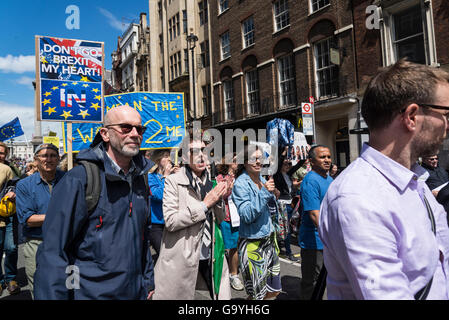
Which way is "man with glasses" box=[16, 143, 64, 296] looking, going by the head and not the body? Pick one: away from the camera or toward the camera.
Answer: toward the camera

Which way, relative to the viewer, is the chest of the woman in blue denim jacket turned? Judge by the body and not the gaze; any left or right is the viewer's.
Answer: facing the viewer and to the right of the viewer

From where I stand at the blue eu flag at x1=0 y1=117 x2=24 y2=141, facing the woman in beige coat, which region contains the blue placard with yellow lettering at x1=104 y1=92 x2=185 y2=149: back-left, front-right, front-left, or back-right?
front-left

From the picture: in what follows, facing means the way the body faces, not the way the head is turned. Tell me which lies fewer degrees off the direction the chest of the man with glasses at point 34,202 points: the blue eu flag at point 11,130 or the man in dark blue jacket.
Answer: the man in dark blue jacket

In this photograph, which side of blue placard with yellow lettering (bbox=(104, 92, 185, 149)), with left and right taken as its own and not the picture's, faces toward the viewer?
front

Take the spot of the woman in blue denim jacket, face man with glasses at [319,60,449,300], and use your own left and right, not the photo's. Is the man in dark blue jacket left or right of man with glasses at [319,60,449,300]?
right

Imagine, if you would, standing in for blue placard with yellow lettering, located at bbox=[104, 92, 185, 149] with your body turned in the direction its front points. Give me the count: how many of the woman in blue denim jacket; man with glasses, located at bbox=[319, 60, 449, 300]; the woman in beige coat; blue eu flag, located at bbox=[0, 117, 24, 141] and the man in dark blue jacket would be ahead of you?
4

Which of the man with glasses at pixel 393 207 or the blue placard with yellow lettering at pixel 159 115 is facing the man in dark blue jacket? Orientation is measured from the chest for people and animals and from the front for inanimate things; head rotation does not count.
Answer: the blue placard with yellow lettering

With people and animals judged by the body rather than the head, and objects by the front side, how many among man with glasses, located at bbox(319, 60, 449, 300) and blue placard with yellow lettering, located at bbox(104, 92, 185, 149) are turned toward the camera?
1

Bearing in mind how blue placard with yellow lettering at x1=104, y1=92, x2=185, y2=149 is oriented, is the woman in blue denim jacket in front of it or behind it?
in front

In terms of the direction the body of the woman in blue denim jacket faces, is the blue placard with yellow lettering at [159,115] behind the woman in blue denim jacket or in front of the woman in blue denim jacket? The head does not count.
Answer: behind

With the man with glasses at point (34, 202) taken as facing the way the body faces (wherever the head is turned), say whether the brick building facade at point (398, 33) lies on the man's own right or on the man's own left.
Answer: on the man's own left

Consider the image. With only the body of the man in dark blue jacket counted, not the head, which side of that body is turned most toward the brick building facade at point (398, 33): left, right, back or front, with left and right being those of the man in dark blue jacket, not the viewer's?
left

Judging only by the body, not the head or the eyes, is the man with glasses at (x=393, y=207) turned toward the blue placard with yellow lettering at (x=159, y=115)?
no

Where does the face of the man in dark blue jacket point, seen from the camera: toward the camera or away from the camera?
toward the camera
